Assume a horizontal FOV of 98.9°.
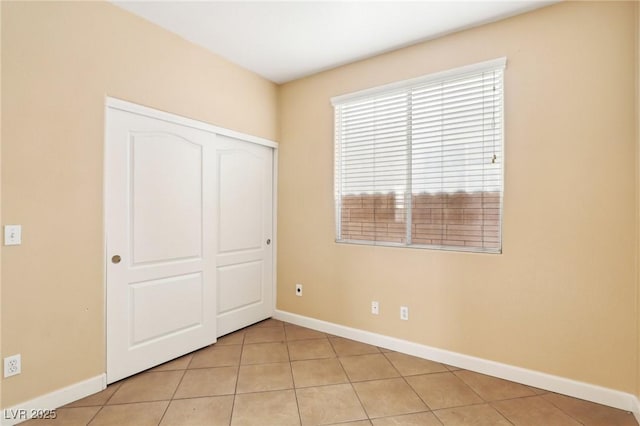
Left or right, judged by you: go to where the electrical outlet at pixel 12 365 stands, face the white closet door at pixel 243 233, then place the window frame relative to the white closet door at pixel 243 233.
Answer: right

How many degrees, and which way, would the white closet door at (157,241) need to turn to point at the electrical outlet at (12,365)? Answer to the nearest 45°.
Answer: approximately 90° to its right

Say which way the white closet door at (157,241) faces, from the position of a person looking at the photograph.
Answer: facing the viewer and to the right of the viewer

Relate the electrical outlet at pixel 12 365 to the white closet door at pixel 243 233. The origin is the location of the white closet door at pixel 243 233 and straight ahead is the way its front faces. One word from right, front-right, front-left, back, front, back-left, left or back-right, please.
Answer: right

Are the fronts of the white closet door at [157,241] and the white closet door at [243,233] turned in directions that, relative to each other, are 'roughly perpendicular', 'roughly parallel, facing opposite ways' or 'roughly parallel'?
roughly parallel

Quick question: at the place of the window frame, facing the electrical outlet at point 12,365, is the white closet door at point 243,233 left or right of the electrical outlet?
right

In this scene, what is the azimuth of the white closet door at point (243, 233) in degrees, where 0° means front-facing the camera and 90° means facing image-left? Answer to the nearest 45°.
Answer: approximately 315°

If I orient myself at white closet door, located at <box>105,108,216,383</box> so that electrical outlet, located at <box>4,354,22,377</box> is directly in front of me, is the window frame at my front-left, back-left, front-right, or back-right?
back-left

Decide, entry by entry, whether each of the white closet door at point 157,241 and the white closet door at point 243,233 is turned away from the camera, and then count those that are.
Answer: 0

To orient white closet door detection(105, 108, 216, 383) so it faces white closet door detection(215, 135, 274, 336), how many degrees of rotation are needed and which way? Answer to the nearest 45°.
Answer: approximately 90° to its left

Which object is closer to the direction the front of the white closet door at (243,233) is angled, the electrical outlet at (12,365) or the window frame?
the window frame

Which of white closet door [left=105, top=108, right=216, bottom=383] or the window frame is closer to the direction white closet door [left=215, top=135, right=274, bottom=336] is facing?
the window frame

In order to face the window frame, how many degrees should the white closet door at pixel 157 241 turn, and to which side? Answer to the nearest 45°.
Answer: approximately 45° to its left

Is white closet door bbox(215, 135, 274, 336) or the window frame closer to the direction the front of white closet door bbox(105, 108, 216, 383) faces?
the window frame

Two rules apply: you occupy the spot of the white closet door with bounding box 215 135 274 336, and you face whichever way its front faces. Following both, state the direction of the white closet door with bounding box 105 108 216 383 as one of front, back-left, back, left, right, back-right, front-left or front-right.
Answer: right
